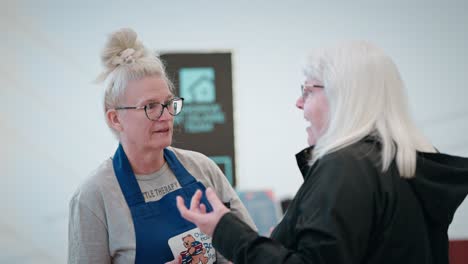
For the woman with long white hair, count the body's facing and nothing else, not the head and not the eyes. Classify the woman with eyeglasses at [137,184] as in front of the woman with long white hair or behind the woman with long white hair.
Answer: in front

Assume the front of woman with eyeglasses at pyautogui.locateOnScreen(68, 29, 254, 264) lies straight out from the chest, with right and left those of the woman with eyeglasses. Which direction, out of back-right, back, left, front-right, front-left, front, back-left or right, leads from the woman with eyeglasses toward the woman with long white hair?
front

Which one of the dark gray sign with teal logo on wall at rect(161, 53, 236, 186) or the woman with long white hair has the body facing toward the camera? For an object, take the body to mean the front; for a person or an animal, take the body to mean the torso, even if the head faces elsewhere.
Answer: the dark gray sign with teal logo on wall

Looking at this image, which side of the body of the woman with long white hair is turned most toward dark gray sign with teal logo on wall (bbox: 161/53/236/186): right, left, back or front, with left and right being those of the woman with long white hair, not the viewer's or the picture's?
right

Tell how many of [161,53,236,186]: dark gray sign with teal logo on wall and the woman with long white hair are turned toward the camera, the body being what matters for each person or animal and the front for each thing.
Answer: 1

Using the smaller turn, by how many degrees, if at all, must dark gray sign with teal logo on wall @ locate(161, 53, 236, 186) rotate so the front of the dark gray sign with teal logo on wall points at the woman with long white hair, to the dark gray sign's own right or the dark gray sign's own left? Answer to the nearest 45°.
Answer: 0° — it already faces them

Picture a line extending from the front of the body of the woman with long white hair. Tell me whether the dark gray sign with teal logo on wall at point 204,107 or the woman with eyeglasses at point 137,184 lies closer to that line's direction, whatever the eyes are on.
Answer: the woman with eyeglasses

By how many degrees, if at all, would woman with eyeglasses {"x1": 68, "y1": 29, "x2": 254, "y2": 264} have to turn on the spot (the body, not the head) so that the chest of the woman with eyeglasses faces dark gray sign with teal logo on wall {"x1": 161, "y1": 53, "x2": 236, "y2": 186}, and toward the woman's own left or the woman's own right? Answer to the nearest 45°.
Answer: approximately 135° to the woman's own left

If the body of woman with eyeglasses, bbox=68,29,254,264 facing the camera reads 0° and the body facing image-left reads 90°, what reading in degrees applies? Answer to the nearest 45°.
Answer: approximately 315°

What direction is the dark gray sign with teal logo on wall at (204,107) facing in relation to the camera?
toward the camera

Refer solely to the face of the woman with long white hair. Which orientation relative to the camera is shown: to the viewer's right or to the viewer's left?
to the viewer's left

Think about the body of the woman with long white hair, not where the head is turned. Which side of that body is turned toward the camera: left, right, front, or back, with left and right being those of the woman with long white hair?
left

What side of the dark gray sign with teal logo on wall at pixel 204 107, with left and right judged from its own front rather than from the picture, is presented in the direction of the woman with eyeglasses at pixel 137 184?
front
